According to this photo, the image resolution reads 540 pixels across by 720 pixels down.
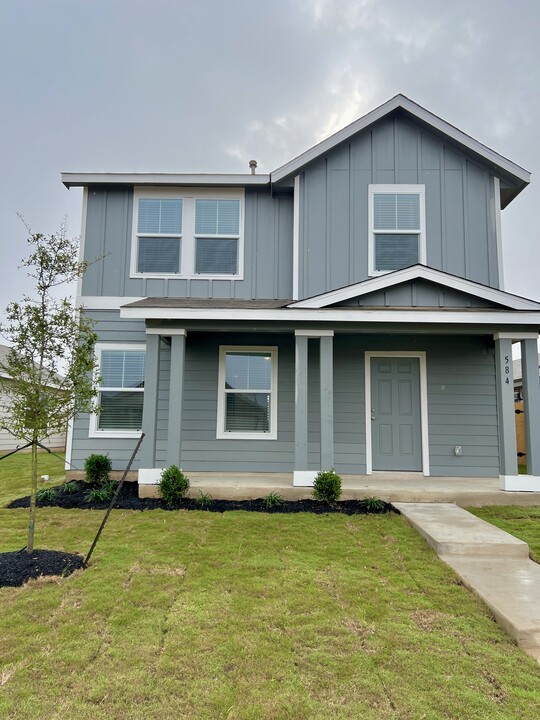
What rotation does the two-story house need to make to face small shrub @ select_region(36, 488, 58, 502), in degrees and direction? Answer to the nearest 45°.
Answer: approximately 90° to its right

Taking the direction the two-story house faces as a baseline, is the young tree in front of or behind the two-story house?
in front

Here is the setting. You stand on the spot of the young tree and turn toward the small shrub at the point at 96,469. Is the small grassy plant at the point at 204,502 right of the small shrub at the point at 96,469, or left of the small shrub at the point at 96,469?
right

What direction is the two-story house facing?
toward the camera
